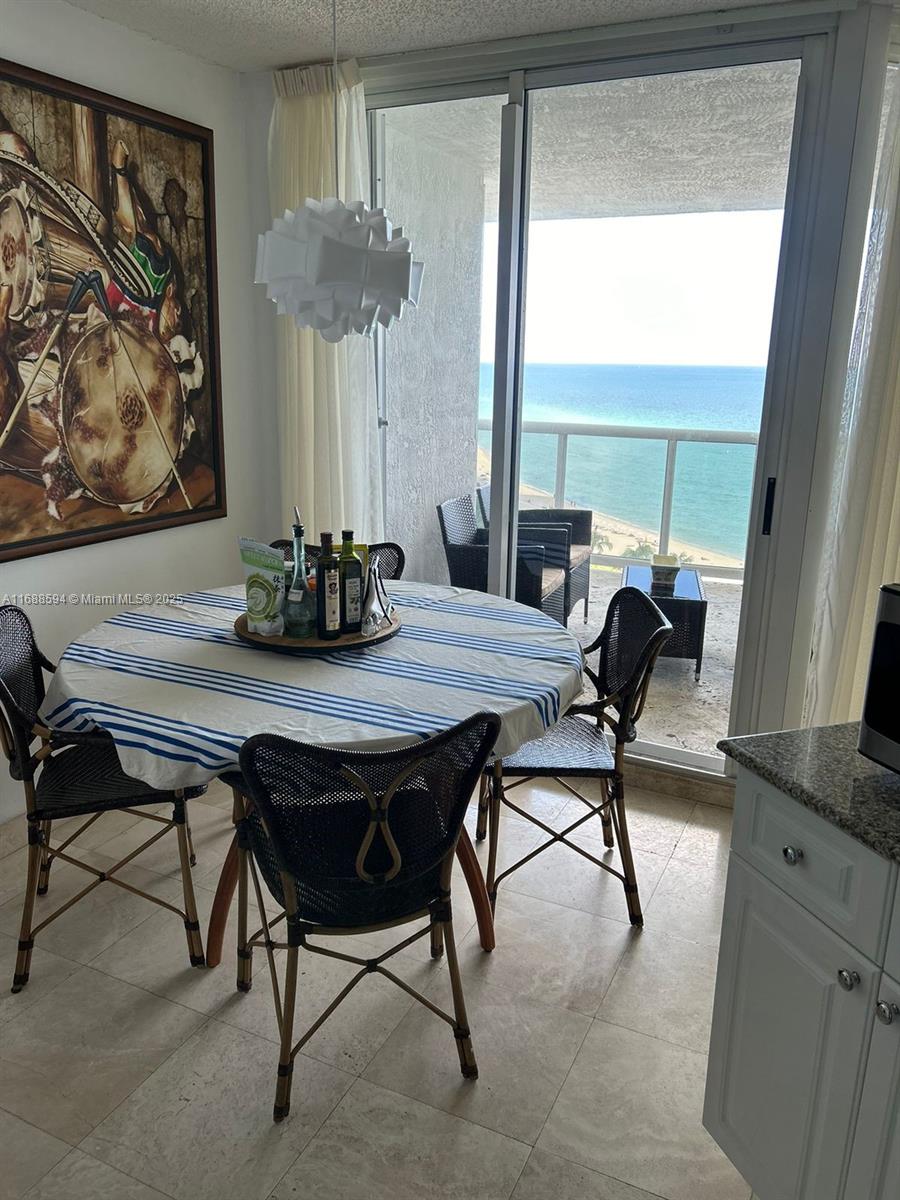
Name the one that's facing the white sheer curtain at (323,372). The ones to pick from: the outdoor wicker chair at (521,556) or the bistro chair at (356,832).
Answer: the bistro chair

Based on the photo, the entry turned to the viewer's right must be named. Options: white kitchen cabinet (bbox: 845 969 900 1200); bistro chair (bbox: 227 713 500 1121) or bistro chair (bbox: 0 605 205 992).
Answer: bistro chair (bbox: 0 605 205 992)

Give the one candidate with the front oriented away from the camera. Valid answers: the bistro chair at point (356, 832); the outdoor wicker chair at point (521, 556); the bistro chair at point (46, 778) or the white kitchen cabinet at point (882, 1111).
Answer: the bistro chair at point (356, 832)

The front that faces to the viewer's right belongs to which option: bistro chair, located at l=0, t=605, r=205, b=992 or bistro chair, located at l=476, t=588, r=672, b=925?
bistro chair, located at l=0, t=605, r=205, b=992

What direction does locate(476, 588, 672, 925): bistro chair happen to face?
to the viewer's left

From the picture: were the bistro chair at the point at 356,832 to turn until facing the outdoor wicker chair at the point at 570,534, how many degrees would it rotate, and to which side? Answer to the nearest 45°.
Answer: approximately 45° to its right

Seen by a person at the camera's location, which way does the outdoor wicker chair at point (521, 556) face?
facing the viewer and to the right of the viewer

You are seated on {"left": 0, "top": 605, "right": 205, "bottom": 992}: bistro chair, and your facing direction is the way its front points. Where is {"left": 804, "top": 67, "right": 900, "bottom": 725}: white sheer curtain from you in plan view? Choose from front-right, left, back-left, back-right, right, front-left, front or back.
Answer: front

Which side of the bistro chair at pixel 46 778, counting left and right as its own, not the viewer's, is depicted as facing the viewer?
right

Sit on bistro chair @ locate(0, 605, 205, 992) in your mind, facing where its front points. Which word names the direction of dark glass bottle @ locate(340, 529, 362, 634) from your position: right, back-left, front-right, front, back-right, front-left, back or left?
front

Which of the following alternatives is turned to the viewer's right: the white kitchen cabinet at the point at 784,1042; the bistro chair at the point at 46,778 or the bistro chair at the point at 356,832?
the bistro chair at the point at 46,778

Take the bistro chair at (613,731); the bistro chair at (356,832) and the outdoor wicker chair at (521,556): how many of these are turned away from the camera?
1

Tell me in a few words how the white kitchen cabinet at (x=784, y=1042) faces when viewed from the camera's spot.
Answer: facing the viewer and to the left of the viewer

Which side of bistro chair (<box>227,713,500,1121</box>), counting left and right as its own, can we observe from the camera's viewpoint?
back

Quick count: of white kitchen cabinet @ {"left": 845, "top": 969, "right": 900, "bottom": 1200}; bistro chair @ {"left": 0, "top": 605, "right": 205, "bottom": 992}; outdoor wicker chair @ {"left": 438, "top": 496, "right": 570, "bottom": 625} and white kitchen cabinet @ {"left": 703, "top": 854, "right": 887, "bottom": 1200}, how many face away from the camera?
0

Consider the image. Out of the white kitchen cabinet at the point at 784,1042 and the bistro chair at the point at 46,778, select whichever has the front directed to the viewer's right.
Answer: the bistro chair

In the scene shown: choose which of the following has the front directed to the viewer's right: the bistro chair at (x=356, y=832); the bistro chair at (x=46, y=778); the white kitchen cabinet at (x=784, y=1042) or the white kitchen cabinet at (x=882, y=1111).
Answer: the bistro chair at (x=46, y=778)

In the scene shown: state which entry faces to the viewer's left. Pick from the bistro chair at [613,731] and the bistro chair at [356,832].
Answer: the bistro chair at [613,731]

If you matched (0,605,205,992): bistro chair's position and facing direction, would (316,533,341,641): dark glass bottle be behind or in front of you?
in front
